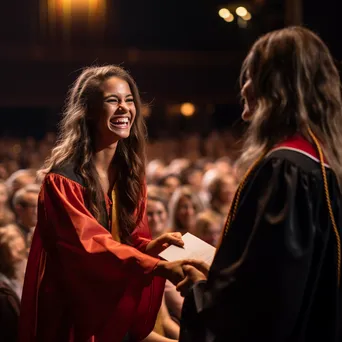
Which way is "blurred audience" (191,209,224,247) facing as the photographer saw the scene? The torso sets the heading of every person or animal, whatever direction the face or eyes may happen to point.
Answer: facing the viewer and to the right of the viewer

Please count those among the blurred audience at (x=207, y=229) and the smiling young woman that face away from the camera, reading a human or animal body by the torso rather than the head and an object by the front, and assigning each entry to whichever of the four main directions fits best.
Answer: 0

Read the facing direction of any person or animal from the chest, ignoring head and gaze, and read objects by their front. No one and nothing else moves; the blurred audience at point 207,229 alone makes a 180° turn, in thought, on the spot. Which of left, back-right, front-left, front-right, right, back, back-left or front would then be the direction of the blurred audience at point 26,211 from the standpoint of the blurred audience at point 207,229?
front-left

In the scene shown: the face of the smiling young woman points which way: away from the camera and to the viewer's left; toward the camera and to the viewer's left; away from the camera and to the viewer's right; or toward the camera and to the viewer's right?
toward the camera and to the viewer's right

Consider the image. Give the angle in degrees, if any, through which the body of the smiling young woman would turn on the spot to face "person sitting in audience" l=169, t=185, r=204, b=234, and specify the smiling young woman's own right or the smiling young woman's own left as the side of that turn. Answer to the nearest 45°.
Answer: approximately 135° to the smiling young woman's own left

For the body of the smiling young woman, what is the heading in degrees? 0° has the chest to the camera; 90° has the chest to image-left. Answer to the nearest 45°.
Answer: approximately 315°

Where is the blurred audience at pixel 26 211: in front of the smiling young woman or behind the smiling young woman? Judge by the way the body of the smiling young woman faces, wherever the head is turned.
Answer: behind
